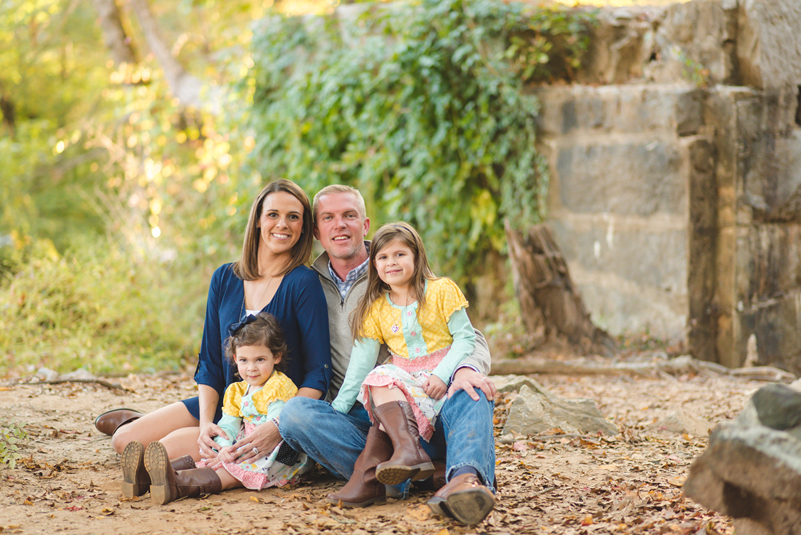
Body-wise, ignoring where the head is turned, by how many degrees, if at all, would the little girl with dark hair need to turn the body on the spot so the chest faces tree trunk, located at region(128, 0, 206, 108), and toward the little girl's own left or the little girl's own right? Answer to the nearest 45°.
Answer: approximately 135° to the little girl's own right

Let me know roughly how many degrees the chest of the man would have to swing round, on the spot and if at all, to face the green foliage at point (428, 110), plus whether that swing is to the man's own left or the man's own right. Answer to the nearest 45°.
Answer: approximately 180°

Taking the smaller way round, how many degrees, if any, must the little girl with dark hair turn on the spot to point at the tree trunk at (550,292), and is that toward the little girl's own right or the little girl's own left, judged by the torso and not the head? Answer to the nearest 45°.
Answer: approximately 180°

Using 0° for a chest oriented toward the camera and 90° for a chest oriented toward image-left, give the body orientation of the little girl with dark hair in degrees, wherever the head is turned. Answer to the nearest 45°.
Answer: approximately 45°

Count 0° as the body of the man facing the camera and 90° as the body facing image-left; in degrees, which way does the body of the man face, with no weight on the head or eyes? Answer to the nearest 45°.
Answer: approximately 0°

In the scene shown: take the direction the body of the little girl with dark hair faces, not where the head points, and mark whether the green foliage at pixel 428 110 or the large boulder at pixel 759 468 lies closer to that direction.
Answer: the large boulder
